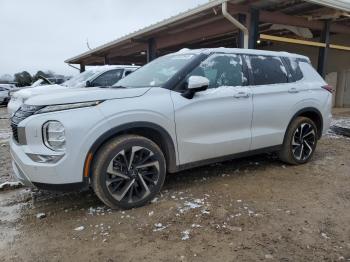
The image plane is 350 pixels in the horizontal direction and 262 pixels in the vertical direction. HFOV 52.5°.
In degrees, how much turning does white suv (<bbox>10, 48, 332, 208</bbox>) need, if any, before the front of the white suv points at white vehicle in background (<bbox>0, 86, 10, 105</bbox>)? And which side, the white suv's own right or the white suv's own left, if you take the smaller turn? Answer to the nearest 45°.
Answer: approximately 90° to the white suv's own right

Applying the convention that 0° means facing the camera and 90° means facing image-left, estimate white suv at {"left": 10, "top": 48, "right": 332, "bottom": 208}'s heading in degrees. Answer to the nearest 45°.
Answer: approximately 45°
